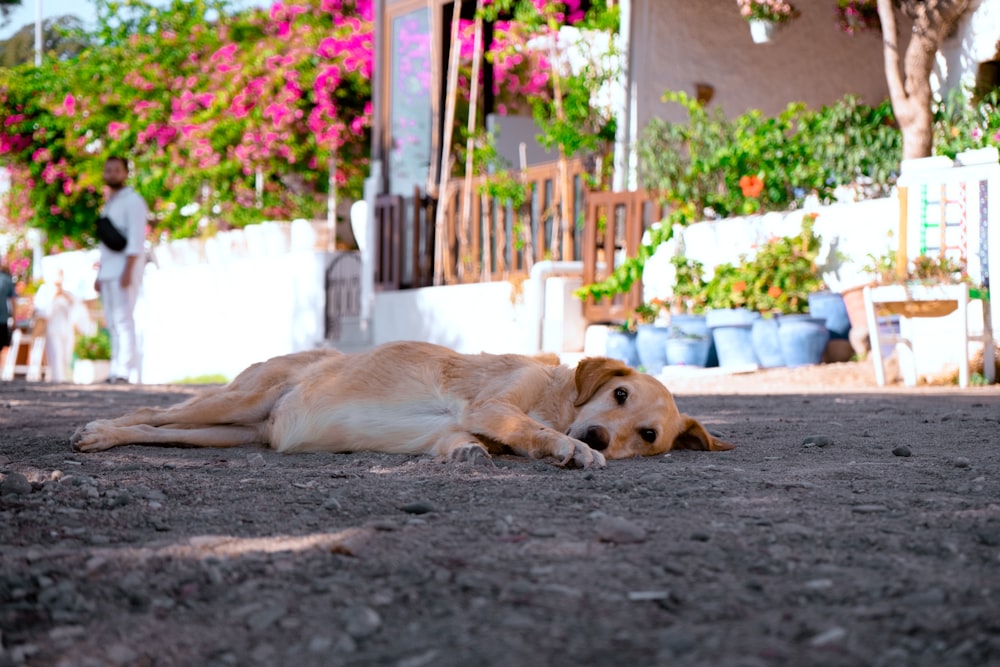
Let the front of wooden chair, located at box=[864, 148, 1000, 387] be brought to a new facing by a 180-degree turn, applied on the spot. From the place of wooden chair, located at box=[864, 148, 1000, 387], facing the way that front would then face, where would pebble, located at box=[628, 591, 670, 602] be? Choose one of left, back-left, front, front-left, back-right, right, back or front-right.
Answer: back-right

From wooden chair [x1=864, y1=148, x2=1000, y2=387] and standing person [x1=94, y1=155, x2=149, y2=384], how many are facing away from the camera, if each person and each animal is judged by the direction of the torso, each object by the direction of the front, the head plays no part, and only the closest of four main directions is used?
0

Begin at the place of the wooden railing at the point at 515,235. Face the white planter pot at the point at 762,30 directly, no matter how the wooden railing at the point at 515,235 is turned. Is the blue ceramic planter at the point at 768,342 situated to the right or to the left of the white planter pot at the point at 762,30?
right

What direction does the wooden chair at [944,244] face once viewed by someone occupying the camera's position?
facing the viewer and to the left of the viewer

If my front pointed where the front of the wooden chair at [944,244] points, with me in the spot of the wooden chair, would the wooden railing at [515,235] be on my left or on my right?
on my right

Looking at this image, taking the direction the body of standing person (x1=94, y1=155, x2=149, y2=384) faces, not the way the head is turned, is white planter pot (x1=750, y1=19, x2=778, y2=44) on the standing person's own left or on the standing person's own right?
on the standing person's own left

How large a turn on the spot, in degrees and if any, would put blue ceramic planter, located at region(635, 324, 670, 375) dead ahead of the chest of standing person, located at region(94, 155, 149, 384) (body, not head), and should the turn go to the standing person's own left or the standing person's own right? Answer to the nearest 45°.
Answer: approximately 135° to the standing person's own left

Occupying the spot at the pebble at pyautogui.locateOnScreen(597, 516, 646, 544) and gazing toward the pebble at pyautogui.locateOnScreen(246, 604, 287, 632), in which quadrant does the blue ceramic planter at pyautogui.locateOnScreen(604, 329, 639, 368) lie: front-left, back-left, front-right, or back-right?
back-right

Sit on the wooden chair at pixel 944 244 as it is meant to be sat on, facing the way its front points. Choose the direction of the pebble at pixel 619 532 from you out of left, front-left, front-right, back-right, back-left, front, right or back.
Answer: front-left
